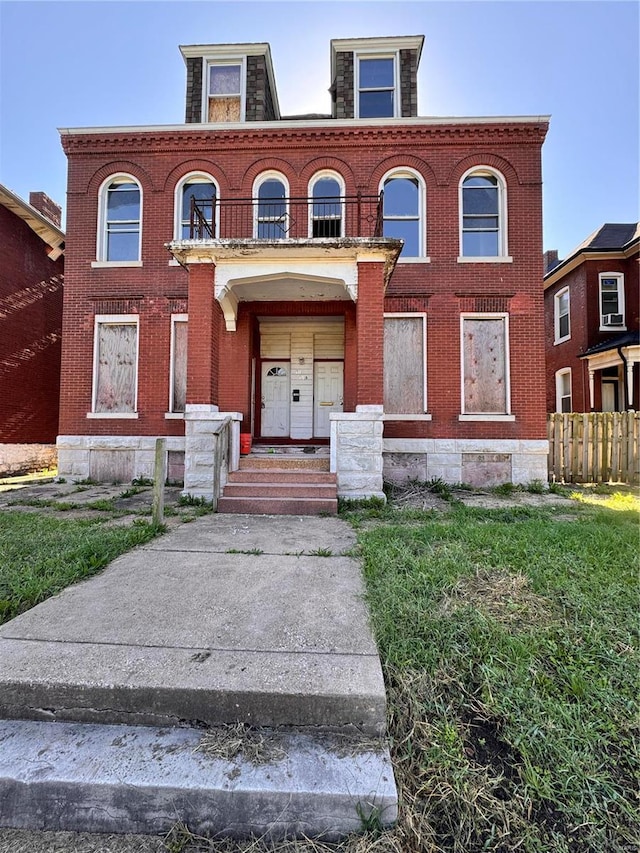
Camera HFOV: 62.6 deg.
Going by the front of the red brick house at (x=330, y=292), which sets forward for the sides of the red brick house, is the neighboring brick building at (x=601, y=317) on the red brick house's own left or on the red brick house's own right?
on the red brick house's own left

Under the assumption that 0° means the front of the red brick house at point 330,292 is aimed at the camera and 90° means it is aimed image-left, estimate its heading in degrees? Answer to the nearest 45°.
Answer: approximately 0°

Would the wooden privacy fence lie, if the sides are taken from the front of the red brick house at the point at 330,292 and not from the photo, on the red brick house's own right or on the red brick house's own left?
on the red brick house's own left

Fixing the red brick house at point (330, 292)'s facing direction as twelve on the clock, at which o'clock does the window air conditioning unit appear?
The window air conditioning unit is roughly at 8 o'clock from the red brick house.

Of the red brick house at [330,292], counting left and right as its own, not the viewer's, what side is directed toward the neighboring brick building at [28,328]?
right
